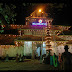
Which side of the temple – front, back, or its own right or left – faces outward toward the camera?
front
